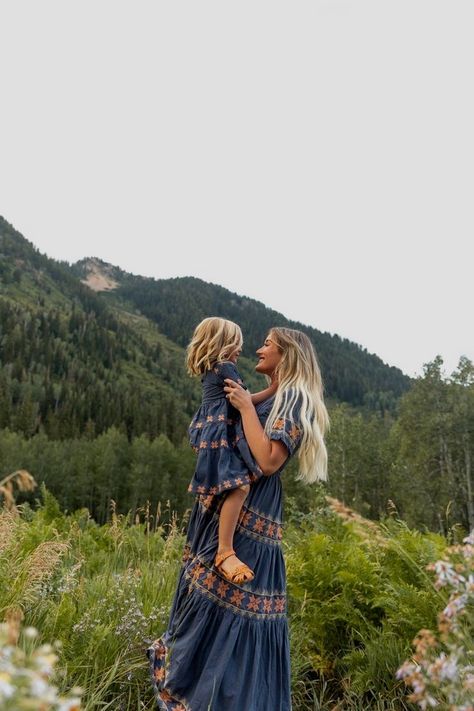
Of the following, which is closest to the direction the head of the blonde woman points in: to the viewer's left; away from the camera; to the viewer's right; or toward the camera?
to the viewer's left

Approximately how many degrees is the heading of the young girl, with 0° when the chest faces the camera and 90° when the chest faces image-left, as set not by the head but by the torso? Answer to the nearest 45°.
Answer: approximately 270°

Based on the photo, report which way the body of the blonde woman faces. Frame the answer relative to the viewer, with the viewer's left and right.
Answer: facing to the left of the viewer
